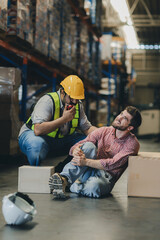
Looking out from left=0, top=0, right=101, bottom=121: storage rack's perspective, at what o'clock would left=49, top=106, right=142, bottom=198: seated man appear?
The seated man is roughly at 1 o'clock from the storage rack.

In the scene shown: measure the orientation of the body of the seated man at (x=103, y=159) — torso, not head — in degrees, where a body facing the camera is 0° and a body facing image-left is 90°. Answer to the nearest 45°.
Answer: approximately 45°

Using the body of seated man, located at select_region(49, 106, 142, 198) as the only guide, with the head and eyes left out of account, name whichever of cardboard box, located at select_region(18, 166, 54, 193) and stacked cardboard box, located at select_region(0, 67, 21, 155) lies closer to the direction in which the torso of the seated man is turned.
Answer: the cardboard box

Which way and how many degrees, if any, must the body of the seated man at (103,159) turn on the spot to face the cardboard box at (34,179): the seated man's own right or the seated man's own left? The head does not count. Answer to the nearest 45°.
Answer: approximately 45° to the seated man's own right

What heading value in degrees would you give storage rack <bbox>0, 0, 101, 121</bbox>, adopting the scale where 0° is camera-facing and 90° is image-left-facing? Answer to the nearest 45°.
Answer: approximately 315°

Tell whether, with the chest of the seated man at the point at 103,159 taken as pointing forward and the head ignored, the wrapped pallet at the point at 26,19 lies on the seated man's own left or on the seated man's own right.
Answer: on the seated man's own right
